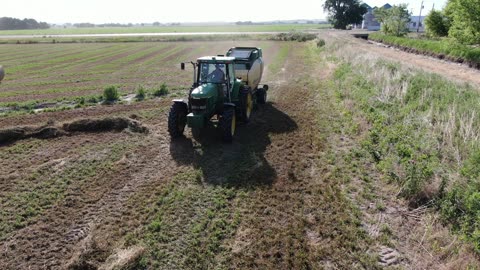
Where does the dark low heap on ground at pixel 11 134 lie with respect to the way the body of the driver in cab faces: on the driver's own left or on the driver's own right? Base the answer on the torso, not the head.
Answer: on the driver's own right

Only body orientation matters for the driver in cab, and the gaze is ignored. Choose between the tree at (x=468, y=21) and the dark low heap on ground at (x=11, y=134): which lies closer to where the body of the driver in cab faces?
the dark low heap on ground

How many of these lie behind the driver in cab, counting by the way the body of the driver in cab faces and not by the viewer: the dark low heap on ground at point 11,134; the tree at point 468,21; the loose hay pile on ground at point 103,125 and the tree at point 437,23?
2

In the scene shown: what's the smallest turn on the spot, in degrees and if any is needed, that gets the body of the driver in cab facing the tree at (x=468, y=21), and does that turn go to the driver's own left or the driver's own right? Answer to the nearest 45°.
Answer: approximately 180°

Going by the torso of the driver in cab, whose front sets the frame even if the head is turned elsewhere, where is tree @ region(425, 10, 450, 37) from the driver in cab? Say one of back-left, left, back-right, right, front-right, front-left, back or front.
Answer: back

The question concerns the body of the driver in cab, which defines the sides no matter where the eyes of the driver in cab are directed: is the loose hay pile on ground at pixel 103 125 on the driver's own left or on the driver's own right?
on the driver's own right

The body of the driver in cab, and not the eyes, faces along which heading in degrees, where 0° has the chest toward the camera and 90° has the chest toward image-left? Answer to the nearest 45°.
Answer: approximately 45°
